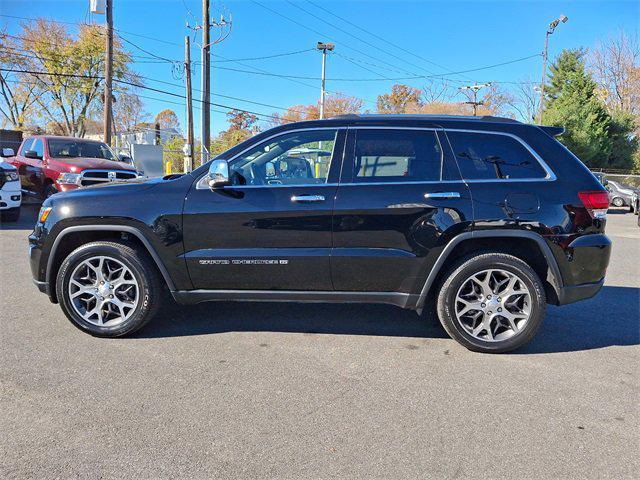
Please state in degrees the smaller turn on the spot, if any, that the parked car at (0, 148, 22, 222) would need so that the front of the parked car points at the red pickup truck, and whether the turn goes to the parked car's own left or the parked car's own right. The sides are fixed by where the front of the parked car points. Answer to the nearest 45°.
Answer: approximately 90° to the parked car's own left

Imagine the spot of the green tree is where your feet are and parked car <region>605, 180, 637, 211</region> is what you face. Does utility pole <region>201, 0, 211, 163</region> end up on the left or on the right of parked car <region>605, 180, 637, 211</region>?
right

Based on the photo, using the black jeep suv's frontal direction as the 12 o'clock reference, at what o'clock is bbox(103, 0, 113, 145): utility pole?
The utility pole is roughly at 2 o'clock from the black jeep suv.

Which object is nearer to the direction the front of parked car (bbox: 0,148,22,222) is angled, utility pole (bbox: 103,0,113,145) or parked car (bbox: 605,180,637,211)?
the parked car

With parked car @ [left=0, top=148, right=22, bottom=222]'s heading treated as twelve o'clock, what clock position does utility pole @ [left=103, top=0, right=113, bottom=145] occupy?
The utility pole is roughly at 8 o'clock from the parked car.

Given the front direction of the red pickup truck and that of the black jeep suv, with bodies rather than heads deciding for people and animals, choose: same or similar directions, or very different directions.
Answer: very different directions

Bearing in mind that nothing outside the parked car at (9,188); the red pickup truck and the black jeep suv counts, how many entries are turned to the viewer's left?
1

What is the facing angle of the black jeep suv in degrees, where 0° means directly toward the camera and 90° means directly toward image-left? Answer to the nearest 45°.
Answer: approximately 90°
